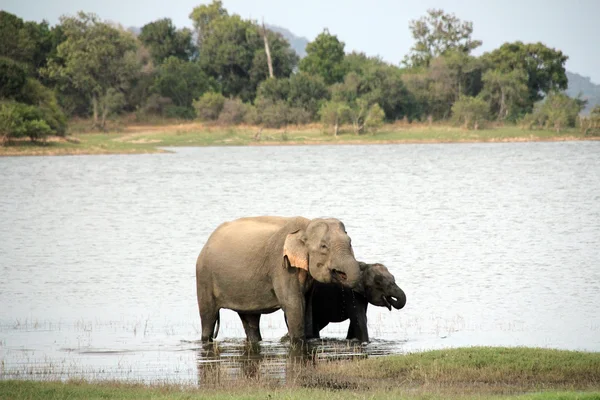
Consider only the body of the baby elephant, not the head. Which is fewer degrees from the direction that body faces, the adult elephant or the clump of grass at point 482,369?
the clump of grass

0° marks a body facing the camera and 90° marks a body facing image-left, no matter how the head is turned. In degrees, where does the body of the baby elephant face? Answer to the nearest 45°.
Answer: approximately 270°

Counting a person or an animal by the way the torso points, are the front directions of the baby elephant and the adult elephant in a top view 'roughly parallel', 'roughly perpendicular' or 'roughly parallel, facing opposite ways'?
roughly parallel

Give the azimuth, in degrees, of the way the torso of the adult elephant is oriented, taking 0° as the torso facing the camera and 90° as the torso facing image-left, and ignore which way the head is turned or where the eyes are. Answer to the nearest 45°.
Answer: approximately 270°

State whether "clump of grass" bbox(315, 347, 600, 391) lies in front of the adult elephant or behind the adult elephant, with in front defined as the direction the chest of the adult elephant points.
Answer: in front

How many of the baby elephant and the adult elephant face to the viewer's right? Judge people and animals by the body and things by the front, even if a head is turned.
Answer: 2

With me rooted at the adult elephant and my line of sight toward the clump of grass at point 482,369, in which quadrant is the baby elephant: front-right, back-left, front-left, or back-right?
front-left

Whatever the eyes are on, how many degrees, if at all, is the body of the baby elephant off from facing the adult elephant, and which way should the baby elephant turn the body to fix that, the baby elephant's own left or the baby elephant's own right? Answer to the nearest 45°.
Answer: approximately 180°

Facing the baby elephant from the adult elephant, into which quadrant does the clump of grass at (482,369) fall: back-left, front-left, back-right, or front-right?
front-right
